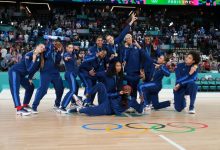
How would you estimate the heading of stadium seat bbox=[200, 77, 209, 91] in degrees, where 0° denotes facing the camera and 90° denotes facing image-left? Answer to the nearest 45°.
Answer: approximately 0°
